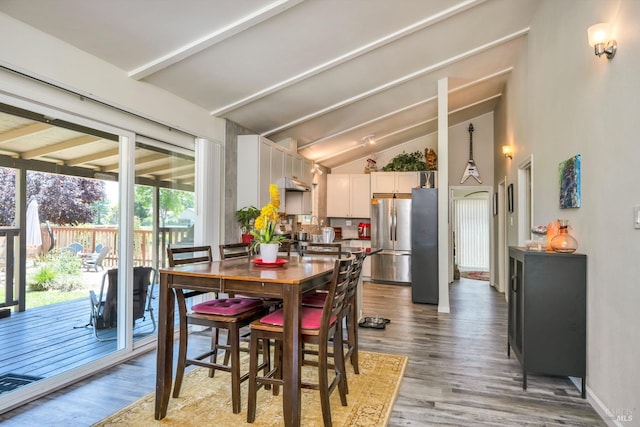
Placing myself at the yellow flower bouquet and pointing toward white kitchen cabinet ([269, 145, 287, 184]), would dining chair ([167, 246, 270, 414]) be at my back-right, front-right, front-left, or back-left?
back-left

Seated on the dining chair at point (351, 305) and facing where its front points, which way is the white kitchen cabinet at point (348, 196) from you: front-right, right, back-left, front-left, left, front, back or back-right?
right

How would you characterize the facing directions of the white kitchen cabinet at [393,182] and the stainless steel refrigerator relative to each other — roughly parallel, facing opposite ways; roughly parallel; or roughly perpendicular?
roughly parallel

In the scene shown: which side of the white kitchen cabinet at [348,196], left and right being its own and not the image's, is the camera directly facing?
front

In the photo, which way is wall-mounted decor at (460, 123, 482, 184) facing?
toward the camera

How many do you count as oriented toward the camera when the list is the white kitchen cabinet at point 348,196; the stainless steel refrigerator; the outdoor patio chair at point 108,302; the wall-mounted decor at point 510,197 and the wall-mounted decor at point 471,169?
3

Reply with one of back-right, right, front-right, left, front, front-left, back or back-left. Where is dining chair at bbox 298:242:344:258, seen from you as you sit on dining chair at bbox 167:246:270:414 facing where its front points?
left

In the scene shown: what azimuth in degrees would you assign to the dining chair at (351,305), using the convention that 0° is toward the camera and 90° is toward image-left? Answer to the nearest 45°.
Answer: approximately 90°

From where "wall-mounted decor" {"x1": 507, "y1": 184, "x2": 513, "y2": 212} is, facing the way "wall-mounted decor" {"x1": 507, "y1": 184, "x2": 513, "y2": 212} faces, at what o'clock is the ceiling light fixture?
The ceiling light fixture is roughly at 12 o'clock from the wall-mounted decor.

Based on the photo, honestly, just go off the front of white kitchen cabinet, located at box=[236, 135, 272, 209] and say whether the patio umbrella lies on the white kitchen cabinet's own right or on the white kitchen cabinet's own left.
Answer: on the white kitchen cabinet's own right

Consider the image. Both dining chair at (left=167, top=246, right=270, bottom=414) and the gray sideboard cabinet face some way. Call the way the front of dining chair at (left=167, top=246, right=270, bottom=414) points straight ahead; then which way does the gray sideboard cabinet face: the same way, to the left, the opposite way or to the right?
the opposite way

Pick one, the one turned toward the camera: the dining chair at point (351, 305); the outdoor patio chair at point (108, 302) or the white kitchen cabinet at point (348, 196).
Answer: the white kitchen cabinet

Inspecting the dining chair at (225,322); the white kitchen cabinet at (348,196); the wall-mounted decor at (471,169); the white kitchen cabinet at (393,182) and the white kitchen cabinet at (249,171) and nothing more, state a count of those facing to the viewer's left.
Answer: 0

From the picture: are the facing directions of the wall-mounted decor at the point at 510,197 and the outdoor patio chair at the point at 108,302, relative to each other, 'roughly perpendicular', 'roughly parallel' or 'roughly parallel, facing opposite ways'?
roughly parallel

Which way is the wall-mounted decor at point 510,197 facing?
to the viewer's left

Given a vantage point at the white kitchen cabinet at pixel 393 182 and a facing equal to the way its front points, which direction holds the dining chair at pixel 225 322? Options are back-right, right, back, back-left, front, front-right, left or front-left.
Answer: front
